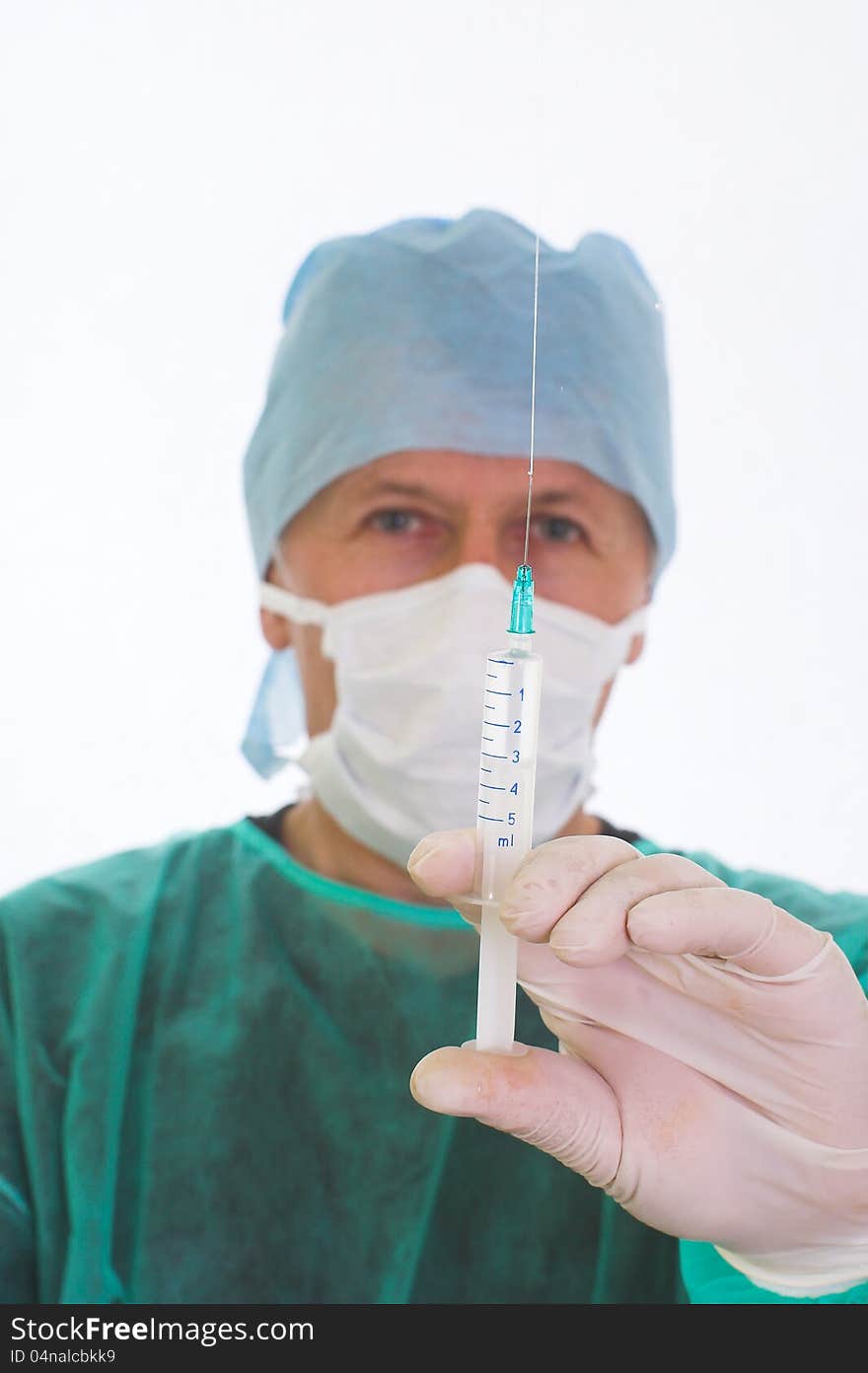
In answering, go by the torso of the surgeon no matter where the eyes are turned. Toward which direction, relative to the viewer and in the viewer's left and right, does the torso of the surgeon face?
facing the viewer

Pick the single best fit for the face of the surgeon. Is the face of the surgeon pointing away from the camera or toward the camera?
toward the camera
